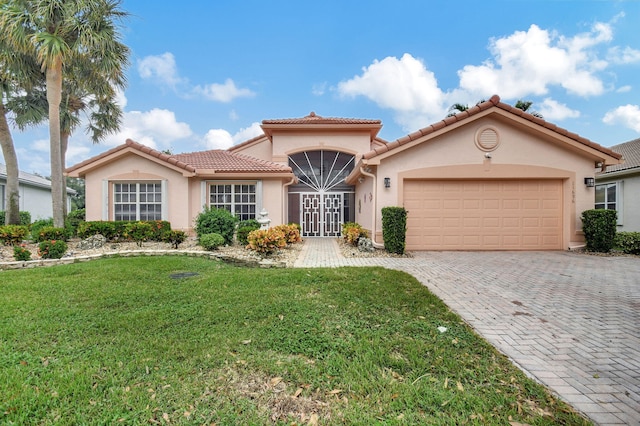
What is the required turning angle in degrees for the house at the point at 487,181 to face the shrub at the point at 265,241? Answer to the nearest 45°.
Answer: approximately 90° to its right

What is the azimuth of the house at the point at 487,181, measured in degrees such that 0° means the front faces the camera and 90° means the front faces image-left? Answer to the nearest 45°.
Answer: approximately 0°

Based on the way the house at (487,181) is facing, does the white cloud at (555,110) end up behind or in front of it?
behind

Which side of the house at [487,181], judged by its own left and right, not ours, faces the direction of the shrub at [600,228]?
left

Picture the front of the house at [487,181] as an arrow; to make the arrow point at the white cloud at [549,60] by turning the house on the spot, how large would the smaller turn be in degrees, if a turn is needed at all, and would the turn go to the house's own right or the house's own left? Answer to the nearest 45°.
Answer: approximately 135° to the house's own left

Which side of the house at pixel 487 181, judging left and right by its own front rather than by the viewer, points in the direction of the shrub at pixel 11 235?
right

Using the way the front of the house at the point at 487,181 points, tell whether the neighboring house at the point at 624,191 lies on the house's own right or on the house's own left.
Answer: on the house's own left

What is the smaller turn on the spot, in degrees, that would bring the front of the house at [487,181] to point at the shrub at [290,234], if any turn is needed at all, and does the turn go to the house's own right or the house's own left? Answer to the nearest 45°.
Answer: approximately 90° to the house's own right

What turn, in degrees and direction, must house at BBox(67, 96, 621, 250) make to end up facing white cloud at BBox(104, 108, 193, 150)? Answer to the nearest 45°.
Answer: approximately 135° to its right

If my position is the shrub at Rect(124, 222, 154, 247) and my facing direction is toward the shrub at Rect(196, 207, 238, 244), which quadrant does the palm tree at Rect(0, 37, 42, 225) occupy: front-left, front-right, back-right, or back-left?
back-left

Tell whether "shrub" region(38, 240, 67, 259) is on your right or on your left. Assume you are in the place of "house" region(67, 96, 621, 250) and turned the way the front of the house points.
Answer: on your right
